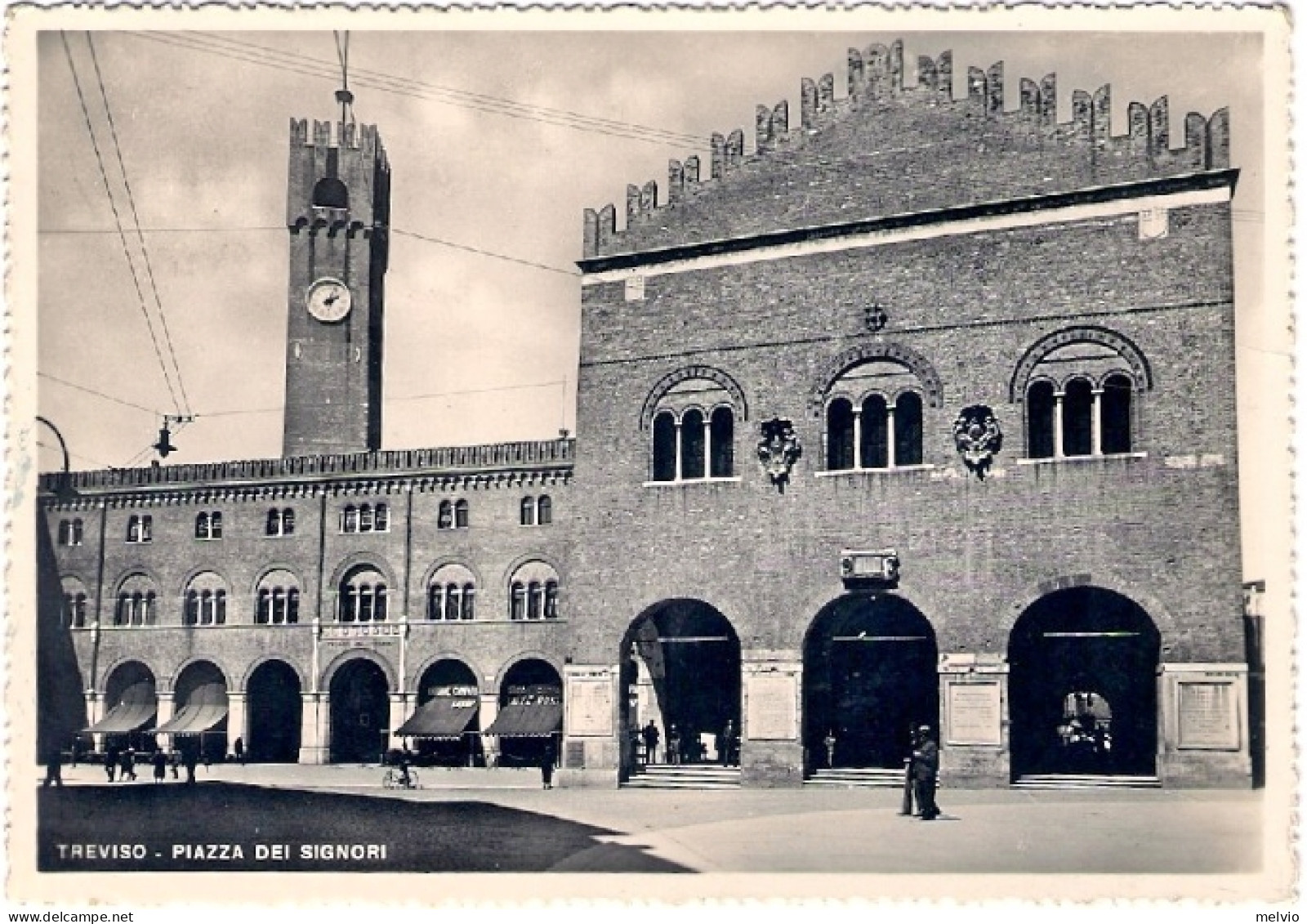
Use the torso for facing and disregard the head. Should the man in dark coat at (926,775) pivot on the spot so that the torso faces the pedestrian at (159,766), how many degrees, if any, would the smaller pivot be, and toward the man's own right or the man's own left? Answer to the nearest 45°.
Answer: approximately 45° to the man's own right

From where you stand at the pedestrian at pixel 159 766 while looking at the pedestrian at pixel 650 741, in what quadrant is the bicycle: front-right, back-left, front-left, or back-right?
front-right

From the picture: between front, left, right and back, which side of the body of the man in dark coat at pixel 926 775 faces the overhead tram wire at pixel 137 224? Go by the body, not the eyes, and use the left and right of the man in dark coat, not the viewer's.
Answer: front

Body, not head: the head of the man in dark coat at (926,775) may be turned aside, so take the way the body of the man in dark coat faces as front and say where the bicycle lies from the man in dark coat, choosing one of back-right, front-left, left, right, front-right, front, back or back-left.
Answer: front-right

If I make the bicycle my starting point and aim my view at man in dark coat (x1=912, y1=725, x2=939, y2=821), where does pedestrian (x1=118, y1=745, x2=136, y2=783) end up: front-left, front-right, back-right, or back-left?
back-right

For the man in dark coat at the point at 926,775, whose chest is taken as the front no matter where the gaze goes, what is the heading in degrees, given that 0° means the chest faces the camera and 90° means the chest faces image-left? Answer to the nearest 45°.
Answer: approximately 90°

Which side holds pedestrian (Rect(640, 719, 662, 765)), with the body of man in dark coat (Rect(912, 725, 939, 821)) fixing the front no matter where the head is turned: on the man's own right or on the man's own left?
on the man's own right

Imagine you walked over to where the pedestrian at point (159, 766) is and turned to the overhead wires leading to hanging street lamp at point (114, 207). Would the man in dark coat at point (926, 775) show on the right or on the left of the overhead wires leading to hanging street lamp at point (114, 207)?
left

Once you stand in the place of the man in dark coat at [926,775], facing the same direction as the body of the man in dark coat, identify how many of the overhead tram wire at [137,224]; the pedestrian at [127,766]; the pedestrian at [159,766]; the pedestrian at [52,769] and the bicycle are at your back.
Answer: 0

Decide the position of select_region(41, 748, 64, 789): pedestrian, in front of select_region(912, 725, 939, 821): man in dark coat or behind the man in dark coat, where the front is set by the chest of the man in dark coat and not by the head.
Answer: in front
